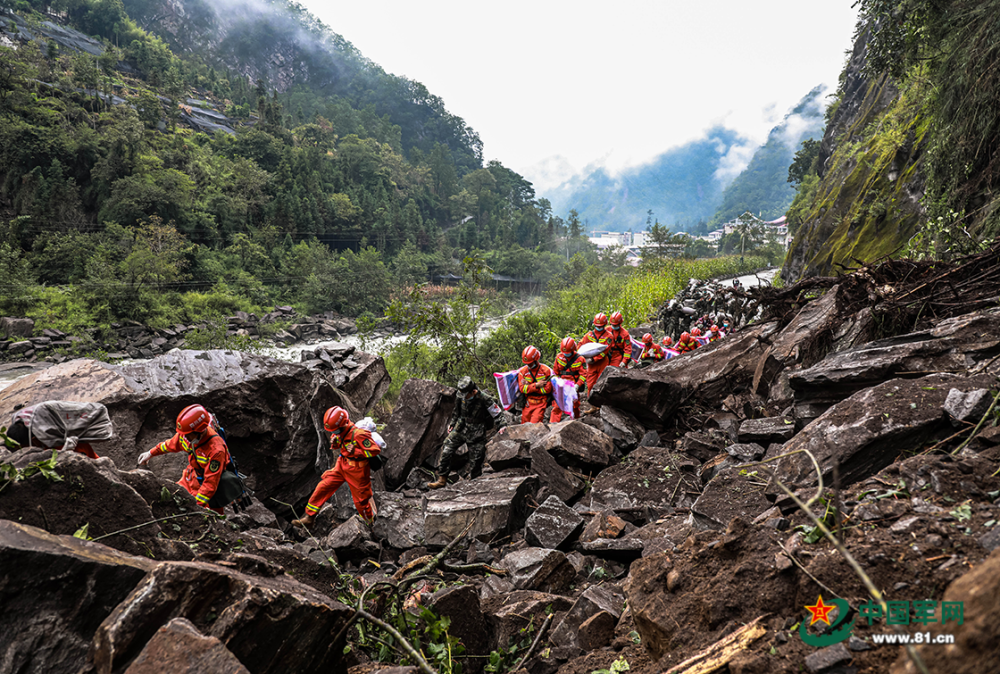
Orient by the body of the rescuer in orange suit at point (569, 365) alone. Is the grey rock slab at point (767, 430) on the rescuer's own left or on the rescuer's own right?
on the rescuer's own left

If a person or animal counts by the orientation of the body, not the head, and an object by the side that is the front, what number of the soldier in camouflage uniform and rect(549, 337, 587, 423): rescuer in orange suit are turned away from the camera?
0

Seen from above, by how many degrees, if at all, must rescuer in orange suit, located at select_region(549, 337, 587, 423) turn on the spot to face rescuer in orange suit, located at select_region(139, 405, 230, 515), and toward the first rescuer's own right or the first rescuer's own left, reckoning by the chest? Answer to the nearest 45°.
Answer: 0° — they already face them

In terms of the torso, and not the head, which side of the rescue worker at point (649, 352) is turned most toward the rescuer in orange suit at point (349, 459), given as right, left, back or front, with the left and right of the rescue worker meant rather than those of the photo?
front

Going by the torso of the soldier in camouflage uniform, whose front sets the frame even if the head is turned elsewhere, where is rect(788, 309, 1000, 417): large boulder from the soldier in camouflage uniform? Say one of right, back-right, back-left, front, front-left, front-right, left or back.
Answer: left
